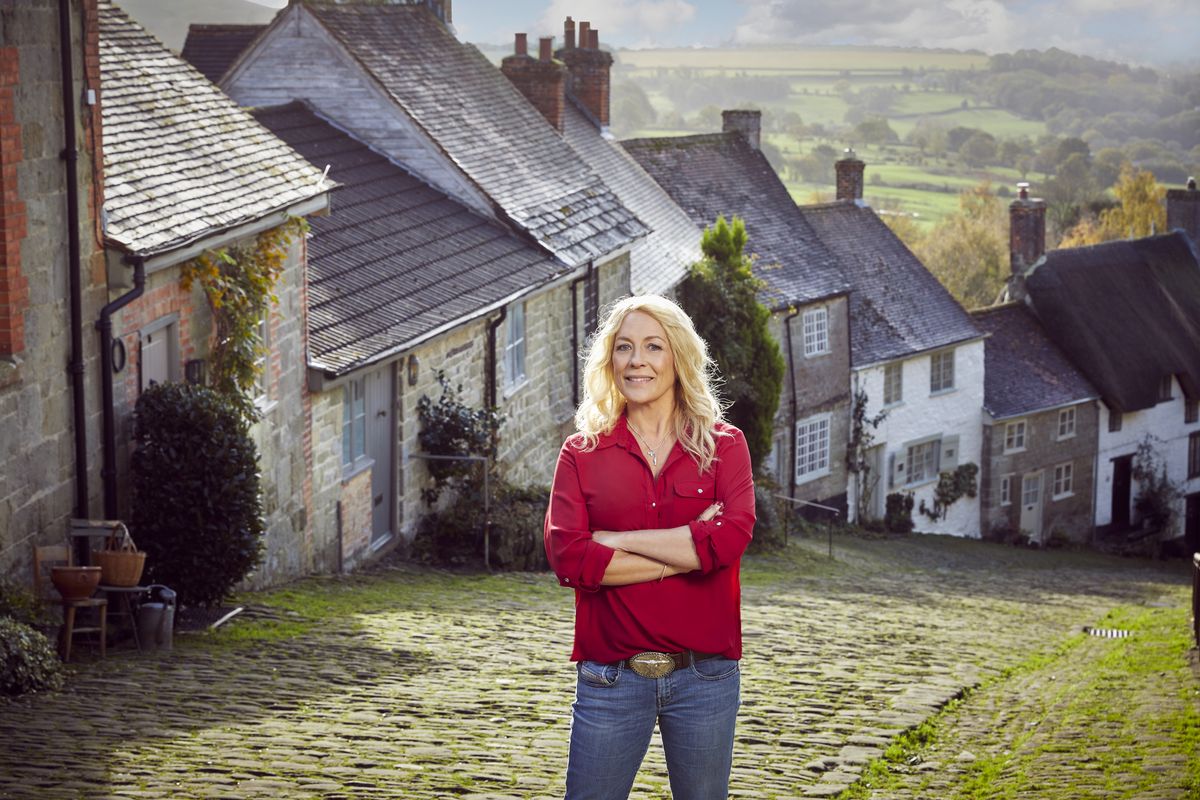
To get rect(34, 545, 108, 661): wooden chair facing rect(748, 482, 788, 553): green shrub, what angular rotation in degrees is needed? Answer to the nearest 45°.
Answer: approximately 90° to its left

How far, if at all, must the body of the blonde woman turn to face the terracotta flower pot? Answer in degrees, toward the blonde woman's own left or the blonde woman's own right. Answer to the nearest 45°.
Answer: approximately 135° to the blonde woman's own right

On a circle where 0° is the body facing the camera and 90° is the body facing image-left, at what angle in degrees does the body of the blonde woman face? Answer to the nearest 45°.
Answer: approximately 0°

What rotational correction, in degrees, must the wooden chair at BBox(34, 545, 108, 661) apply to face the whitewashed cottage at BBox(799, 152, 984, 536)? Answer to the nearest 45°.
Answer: approximately 90° to its left

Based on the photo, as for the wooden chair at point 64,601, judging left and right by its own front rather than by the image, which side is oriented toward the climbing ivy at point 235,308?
left

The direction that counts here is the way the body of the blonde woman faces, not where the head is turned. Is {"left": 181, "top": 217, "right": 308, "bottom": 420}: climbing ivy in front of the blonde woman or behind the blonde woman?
behind

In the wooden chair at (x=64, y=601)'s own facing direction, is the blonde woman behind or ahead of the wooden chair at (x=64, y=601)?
ahead

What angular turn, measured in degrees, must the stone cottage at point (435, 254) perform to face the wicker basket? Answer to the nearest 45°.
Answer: approximately 45° to its right

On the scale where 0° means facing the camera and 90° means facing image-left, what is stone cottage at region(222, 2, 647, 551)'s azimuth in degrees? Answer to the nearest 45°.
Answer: approximately 315°

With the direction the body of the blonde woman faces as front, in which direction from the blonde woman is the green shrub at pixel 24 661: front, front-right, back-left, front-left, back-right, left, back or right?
back-right
